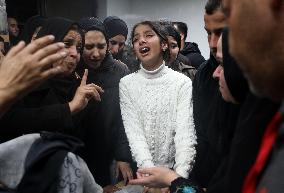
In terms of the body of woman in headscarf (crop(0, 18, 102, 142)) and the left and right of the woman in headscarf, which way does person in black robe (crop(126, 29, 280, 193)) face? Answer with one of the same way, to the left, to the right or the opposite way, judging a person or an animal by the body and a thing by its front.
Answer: the opposite way

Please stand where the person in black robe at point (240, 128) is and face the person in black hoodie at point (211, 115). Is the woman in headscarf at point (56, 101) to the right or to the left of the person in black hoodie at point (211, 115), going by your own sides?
left

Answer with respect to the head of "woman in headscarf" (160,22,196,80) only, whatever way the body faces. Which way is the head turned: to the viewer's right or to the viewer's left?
to the viewer's left

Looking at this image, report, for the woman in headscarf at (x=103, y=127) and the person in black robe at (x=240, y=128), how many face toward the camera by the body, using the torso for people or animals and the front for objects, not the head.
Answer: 1

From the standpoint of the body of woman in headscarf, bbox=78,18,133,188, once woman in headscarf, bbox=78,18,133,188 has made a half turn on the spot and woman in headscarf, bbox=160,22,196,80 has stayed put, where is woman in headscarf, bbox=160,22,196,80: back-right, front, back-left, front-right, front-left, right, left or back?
front-right

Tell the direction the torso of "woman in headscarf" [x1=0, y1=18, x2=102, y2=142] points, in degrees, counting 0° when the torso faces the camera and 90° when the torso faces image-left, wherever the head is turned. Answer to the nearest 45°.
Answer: approximately 315°

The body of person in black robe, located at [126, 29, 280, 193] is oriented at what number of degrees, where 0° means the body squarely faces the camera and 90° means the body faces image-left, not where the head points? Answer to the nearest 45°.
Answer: approximately 90°

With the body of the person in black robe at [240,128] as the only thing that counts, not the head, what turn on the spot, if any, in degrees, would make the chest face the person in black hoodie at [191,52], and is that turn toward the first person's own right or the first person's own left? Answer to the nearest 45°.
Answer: approximately 90° to the first person's own right

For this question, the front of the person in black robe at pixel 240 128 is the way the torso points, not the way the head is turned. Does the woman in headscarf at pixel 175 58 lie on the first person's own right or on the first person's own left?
on the first person's own right
